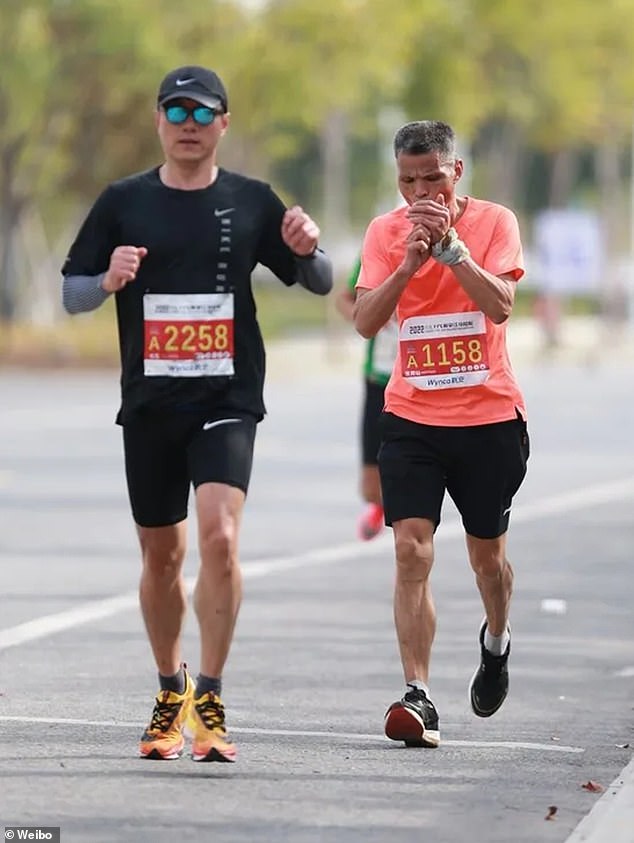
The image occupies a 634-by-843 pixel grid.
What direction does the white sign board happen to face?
toward the camera

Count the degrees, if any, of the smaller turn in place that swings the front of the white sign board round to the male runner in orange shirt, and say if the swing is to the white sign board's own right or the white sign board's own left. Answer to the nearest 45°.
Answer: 0° — it already faces them

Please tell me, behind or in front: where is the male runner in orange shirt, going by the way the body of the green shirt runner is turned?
in front

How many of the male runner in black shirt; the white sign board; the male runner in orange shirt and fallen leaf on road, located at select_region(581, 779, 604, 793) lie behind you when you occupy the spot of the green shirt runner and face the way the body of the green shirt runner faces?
1

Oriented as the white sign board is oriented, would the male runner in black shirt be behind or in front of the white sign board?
in front

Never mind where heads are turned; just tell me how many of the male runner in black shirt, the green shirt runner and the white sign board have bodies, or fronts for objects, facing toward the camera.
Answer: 3

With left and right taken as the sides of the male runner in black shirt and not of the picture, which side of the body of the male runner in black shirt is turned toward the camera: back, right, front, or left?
front

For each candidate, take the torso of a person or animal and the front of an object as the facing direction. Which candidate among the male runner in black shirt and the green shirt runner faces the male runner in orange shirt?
the green shirt runner

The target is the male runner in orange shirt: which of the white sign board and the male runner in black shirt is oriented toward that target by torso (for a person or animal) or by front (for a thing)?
the white sign board

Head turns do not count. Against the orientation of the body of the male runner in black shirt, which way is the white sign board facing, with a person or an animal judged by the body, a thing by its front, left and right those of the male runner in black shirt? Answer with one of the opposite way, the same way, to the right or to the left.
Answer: the same way

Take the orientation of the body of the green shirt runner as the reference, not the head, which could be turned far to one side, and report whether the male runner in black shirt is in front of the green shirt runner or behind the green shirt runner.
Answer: in front

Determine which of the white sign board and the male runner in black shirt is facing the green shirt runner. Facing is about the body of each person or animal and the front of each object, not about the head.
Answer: the white sign board

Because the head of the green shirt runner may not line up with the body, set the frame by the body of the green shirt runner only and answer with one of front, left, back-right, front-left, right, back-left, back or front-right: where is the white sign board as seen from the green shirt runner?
back

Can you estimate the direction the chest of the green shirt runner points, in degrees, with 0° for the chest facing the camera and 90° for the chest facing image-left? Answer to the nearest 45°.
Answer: approximately 0°

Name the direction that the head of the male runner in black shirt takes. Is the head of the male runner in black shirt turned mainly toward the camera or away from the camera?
toward the camera

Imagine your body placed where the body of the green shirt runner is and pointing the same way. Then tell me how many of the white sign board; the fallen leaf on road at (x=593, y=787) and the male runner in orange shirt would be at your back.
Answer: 1

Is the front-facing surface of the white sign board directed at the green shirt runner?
yes

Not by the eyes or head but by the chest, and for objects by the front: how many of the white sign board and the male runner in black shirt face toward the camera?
2
